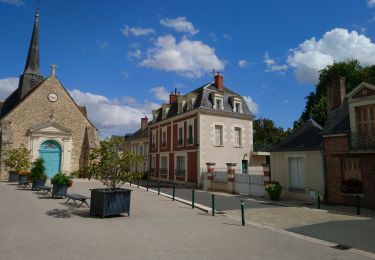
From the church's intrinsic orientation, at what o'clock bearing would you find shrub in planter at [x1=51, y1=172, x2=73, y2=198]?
The shrub in planter is roughly at 12 o'clock from the church.

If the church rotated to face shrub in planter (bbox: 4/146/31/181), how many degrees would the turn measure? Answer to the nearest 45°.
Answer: approximately 45° to its right

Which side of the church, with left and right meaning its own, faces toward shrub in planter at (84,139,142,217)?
front

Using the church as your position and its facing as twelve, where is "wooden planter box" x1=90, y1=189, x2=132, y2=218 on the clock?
The wooden planter box is roughly at 12 o'clock from the church.

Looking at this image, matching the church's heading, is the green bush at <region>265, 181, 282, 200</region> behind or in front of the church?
in front

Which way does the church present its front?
toward the camera

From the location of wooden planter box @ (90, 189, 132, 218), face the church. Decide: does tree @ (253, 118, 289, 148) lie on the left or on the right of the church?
right
